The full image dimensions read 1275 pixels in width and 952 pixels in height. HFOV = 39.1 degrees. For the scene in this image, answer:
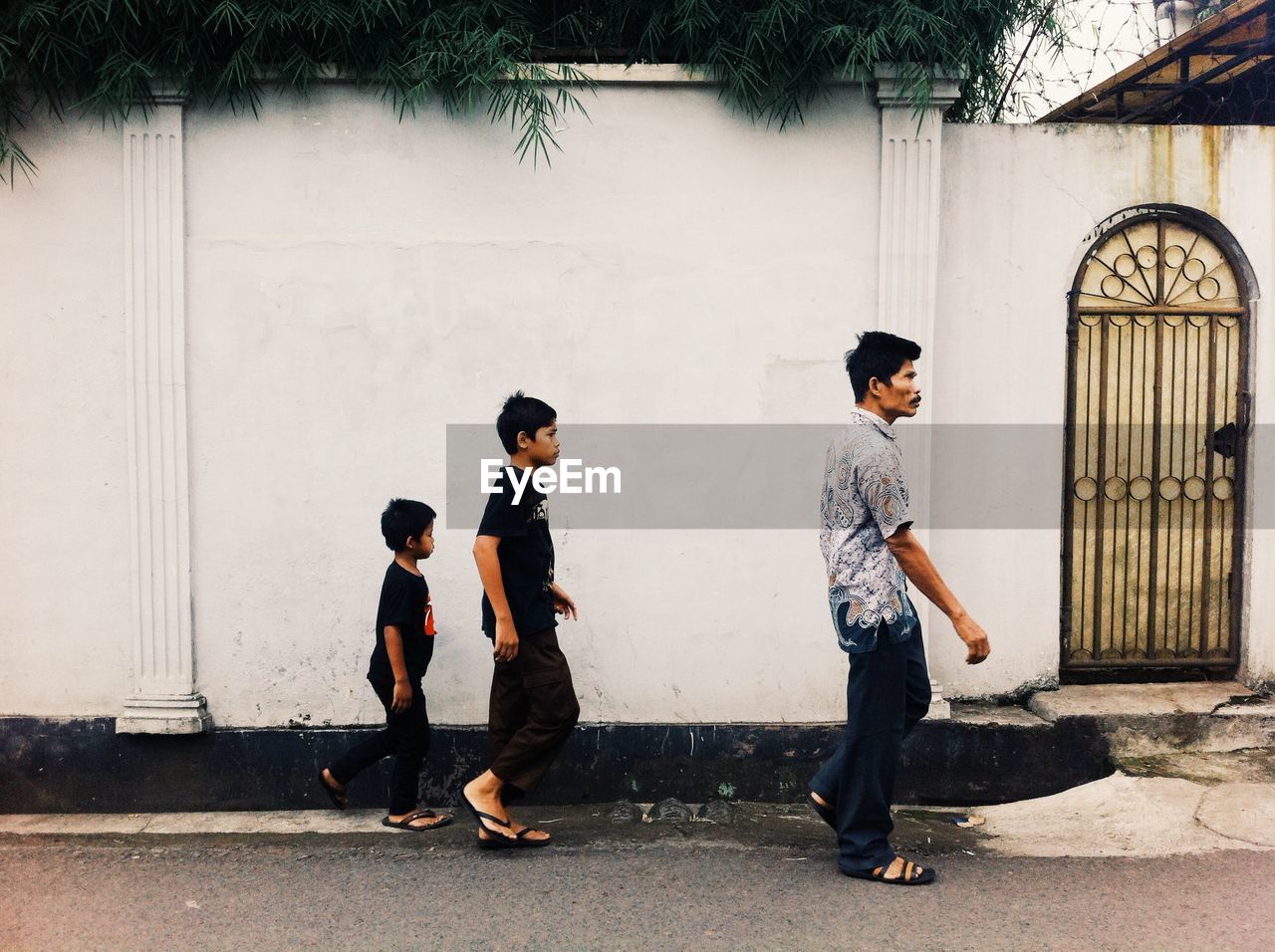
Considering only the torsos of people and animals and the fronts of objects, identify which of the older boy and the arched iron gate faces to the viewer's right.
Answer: the older boy

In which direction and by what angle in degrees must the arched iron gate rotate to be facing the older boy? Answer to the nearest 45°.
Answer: approximately 45° to its right

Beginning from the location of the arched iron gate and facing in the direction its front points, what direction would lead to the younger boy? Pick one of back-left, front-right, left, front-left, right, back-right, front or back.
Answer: front-right

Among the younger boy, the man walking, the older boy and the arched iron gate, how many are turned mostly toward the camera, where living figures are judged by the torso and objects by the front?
1

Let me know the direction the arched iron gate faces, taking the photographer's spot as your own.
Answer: facing the viewer

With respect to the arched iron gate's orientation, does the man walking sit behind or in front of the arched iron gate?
in front

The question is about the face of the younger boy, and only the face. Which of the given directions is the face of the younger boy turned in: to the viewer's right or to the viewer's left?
to the viewer's right

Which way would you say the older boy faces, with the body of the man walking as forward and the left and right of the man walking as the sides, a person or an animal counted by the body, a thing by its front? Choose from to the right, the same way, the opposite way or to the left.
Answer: the same way

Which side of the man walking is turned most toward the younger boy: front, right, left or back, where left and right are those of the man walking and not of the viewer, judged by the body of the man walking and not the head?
back

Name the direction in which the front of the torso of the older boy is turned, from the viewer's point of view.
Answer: to the viewer's right

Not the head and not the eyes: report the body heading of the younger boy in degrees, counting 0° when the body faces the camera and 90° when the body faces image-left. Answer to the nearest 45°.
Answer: approximately 270°

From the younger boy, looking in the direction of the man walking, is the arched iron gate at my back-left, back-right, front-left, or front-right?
front-left

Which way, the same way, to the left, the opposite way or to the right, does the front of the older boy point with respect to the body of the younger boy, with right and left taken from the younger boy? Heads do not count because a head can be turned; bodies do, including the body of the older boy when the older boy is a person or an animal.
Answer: the same way

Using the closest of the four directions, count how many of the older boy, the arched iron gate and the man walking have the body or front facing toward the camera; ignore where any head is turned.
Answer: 1

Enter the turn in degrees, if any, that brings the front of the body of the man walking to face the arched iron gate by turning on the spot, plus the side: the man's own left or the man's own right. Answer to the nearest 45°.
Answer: approximately 45° to the man's own left

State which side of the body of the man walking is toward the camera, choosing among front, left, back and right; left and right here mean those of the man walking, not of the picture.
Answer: right
